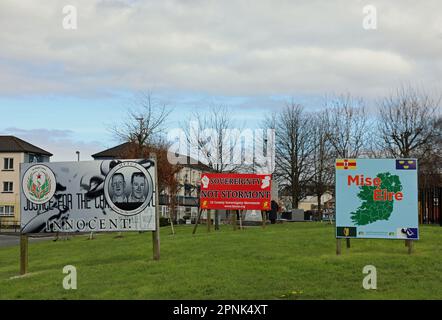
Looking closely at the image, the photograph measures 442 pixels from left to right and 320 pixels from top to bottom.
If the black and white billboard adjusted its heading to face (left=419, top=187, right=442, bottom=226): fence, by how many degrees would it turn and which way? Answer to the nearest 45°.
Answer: approximately 135° to its left

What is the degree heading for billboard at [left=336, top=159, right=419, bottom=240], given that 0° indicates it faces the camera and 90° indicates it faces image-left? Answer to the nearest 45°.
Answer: approximately 0°

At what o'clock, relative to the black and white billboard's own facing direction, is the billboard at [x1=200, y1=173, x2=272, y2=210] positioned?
The billboard is roughly at 7 o'clock from the black and white billboard.

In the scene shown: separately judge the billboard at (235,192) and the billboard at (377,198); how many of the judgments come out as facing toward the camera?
2

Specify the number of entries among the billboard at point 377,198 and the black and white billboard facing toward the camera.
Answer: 2

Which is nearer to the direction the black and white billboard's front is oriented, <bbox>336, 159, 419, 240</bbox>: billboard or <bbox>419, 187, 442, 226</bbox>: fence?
the billboard

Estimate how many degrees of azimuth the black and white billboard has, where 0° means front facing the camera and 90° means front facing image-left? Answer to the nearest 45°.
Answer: approximately 0°

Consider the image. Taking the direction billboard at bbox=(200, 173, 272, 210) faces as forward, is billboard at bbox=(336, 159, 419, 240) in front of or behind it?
in front

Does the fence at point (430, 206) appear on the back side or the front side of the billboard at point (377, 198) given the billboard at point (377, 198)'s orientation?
on the back side

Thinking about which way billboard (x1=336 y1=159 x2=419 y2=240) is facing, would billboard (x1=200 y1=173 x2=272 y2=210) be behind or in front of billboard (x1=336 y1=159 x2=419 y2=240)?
behind
